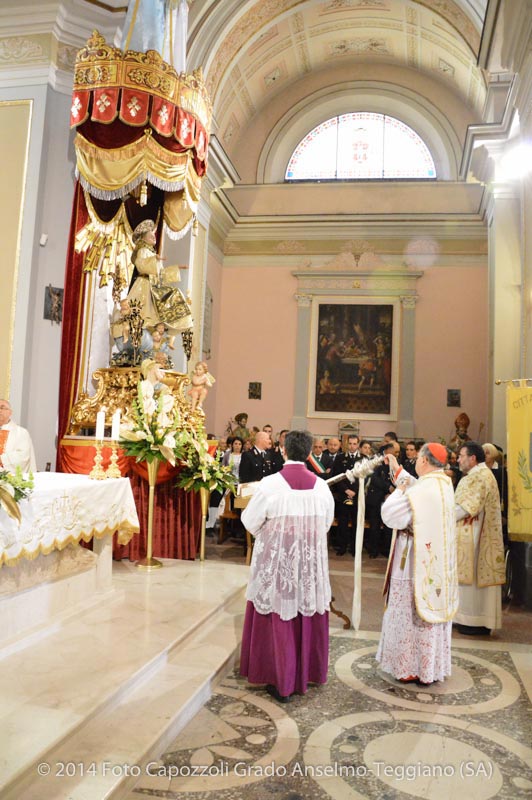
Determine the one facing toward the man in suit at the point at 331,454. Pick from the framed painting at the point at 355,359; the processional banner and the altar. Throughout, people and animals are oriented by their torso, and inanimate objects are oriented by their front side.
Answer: the framed painting

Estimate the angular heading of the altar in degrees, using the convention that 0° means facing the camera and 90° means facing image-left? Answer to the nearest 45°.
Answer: approximately 315°

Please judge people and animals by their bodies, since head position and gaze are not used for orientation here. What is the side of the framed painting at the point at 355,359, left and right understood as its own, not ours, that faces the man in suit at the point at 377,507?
front

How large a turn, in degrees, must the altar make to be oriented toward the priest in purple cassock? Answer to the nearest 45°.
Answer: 0° — it already faces them

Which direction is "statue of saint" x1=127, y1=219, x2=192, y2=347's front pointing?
to the viewer's right

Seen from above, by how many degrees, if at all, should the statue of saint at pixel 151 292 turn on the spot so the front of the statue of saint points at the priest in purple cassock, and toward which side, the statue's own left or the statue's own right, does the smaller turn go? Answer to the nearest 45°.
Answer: approximately 90° to the statue's own right

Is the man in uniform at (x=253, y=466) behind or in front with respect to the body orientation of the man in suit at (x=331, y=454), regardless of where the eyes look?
in front

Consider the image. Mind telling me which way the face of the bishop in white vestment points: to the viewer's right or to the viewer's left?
to the viewer's left

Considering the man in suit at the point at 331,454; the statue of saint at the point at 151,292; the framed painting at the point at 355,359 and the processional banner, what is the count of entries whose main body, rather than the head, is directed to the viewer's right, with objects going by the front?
1

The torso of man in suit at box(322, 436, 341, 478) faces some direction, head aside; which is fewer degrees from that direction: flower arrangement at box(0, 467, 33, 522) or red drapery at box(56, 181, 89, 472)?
the flower arrangement
